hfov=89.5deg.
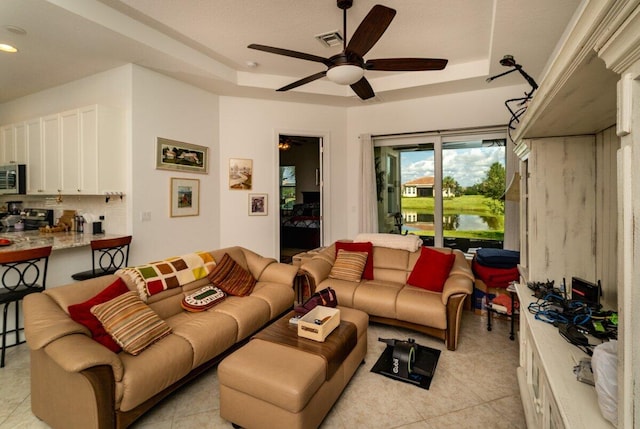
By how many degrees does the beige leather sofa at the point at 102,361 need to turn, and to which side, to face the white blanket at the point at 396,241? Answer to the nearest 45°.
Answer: approximately 45° to its left

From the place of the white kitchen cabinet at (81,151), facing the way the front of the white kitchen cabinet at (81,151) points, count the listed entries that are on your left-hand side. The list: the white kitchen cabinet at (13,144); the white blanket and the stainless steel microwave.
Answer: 1

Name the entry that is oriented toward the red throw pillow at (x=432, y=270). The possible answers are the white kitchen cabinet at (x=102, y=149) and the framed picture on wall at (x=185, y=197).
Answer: the framed picture on wall

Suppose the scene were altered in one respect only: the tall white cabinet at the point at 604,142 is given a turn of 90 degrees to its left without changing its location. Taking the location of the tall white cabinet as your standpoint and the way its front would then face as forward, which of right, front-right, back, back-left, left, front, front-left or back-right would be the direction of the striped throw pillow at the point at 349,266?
back-right

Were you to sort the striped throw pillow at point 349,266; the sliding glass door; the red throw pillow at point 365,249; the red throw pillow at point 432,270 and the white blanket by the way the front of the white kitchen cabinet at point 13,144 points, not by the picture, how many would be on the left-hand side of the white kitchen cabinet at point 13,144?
5

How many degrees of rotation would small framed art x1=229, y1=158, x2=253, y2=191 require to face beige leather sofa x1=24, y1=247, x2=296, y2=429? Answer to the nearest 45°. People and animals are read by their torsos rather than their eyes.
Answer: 0° — it already faces it

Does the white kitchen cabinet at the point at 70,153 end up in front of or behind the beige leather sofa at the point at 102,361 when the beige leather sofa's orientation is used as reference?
behind

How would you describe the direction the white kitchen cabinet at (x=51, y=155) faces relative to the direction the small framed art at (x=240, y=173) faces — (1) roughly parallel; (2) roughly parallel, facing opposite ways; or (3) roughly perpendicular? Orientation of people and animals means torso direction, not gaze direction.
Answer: roughly parallel

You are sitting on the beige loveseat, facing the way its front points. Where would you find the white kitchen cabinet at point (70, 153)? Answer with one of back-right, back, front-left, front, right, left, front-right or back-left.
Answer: front-right

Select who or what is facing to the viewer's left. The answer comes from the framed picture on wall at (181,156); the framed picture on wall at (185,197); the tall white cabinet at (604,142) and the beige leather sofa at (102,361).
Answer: the tall white cabinet

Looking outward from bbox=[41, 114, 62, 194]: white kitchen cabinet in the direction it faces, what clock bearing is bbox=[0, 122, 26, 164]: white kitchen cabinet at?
bbox=[0, 122, 26, 164]: white kitchen cabinet is roughly at 4 o'clock from bbox=[41, 114, 62, 194]: white kitchen cabinet.

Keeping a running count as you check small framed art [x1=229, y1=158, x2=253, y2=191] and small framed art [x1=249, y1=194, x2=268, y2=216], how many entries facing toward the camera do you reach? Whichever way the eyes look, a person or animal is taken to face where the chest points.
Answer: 2

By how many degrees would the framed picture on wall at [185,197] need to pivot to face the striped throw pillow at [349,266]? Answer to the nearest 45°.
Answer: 0° — it already faces it

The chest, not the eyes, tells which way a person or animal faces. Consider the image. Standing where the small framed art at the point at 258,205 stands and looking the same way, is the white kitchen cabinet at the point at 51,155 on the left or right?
on its right

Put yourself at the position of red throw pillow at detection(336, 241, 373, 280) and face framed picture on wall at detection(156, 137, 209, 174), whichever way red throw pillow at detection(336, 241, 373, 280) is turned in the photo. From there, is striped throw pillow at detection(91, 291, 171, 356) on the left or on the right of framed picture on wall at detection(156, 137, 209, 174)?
left

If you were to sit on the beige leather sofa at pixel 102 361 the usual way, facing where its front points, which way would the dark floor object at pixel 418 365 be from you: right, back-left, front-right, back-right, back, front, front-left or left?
front-left

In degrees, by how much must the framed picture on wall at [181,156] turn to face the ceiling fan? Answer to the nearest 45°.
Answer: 0° — it already faces it

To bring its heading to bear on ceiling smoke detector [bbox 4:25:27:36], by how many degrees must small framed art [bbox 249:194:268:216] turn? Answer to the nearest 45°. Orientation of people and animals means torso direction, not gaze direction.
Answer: approximately 45° to its right

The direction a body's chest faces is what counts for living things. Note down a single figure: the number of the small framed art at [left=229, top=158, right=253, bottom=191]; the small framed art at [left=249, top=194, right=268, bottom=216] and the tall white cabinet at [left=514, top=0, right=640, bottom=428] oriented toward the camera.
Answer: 2

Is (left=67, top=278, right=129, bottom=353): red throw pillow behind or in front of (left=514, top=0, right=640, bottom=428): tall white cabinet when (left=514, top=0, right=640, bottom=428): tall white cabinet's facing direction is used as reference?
in front

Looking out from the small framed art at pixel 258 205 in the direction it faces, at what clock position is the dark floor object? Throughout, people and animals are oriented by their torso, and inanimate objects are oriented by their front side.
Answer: The dark floor object is roughly at 11 o'clock from the small framed art.
